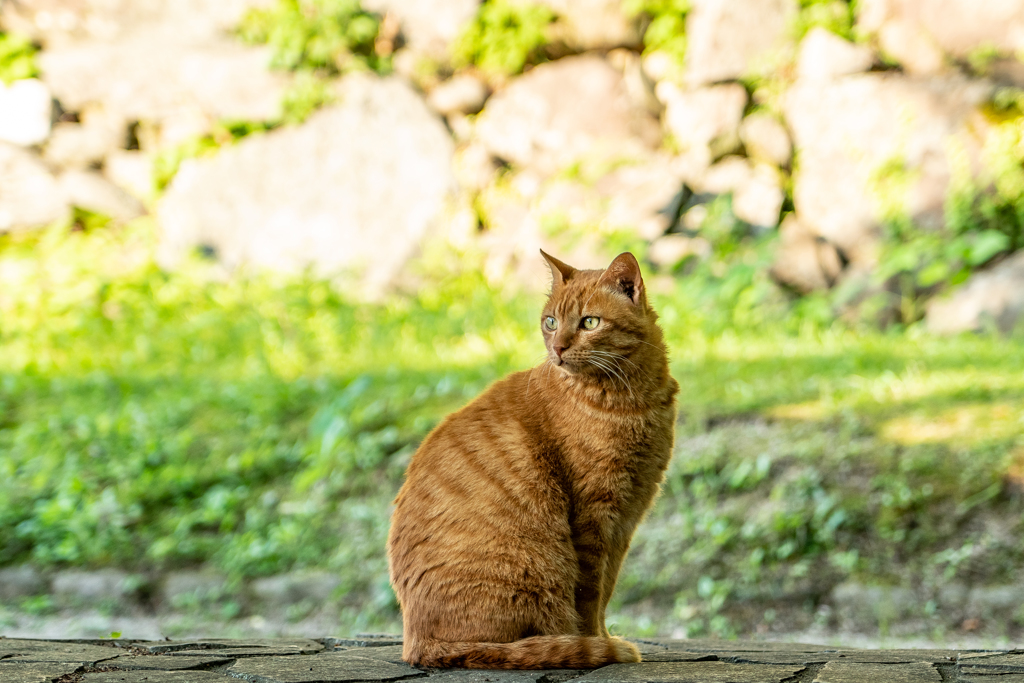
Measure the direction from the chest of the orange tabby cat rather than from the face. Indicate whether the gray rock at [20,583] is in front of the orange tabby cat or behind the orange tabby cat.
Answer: behind

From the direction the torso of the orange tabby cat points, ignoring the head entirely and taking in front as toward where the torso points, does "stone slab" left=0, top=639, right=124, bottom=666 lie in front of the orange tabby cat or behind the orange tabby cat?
behind

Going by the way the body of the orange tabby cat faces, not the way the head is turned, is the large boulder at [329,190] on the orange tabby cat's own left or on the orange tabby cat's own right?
on the orange tabby cat's own left

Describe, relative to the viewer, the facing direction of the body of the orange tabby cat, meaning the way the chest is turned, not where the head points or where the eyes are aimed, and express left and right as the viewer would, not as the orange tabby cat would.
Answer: facing to the right of the viewer

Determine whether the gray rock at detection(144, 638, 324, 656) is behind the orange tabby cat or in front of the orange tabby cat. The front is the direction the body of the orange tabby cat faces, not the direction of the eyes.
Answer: behind

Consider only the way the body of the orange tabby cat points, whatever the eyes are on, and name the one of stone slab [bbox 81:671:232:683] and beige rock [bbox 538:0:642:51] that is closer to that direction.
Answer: the beige rock
